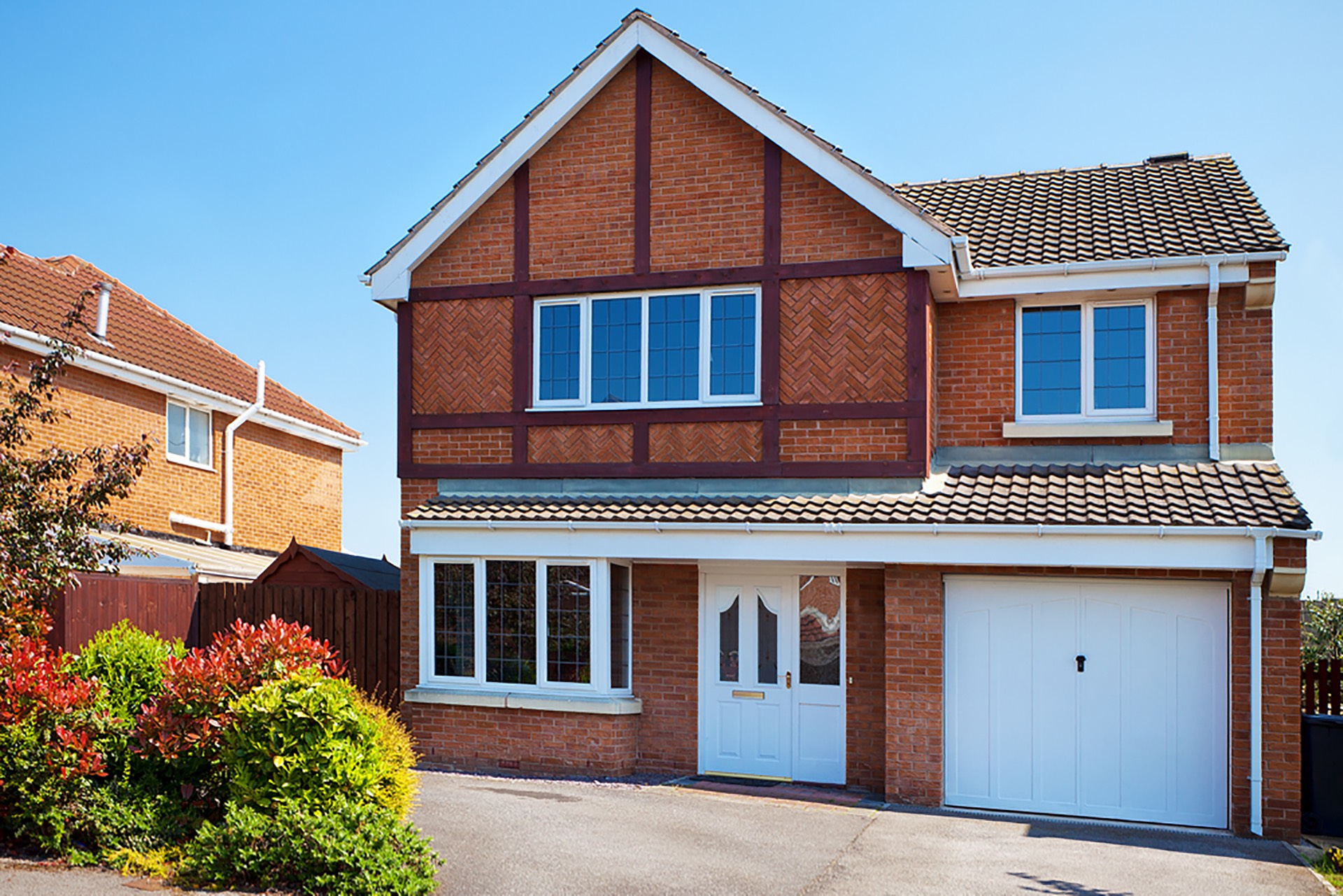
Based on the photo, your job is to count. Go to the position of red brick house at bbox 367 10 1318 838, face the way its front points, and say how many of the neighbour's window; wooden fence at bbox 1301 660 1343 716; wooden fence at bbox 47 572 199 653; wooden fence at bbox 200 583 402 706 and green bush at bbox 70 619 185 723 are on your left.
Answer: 1

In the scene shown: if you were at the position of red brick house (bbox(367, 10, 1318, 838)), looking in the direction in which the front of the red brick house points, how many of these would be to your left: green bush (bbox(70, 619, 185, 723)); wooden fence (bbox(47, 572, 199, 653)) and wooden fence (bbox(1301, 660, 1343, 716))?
1

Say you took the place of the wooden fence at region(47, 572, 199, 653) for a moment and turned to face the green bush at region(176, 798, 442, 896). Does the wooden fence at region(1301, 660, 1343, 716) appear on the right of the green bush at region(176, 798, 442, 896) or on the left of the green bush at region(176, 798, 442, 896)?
left

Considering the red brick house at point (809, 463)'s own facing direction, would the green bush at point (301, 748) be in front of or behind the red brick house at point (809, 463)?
in front

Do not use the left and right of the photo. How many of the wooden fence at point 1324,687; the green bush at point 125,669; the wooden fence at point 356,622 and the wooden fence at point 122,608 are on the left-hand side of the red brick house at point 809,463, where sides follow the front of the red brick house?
1

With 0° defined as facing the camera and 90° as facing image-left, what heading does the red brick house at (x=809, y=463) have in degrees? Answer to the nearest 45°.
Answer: approximately 0°

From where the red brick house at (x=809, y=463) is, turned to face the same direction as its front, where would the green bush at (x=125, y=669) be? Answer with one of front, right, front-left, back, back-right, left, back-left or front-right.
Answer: front-right

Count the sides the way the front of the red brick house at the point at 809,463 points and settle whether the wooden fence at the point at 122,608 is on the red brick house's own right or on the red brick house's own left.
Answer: on the red brick house's own right

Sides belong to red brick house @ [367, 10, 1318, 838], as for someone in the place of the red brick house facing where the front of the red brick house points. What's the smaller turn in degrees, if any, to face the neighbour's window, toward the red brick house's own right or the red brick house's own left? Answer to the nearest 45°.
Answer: approximately 135° to the red brick house's own right

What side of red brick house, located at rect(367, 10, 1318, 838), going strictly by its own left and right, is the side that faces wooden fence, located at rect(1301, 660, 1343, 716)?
left

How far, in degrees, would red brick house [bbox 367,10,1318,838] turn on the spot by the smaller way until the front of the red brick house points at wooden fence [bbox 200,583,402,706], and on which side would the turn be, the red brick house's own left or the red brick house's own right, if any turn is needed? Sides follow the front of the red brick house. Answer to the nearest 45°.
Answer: approximately 90° to the red brick house's own right
